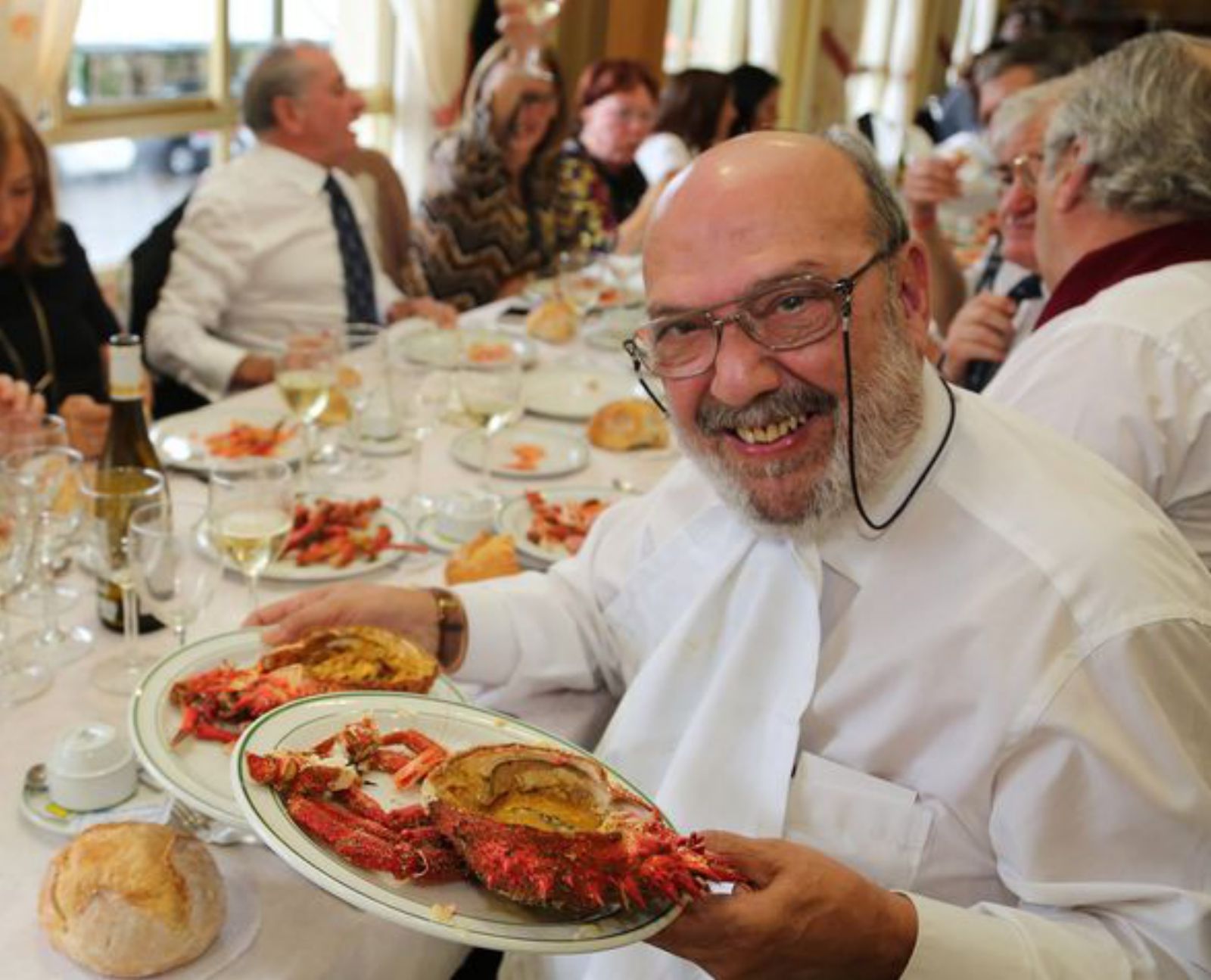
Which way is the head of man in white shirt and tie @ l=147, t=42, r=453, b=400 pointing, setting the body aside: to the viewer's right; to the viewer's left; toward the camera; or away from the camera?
to the viewer's right

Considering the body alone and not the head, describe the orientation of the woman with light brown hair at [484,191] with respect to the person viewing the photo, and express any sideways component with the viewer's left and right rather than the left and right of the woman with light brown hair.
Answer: facing the viewer and to the right of the viewer

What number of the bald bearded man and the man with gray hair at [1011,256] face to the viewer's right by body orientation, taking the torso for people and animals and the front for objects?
0

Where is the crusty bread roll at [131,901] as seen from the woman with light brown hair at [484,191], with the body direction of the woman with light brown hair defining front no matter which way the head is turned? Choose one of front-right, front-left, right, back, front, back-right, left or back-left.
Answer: front-right

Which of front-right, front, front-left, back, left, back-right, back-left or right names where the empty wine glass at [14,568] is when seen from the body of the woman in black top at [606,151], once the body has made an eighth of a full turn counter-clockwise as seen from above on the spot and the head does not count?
right

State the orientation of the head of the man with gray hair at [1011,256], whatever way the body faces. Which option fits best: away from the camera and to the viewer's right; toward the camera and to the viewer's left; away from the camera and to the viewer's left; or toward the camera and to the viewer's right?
toward the camera and to the viewer's left

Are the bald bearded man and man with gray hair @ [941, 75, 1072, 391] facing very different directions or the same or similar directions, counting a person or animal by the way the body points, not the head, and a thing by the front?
same or similar directions

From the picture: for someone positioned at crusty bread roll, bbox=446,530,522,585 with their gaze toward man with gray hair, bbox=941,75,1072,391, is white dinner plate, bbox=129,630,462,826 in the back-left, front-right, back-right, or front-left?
back-right

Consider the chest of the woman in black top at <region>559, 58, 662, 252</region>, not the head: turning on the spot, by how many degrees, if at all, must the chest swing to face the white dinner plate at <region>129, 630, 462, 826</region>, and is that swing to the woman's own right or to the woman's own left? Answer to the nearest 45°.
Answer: approximately 45° to the woman's own right

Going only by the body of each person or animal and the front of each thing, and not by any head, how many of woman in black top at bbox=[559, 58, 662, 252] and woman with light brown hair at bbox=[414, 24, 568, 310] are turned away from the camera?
0

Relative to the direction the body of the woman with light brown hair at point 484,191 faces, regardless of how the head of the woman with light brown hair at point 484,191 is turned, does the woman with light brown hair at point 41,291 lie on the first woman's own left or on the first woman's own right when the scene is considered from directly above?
on the first woman's own right

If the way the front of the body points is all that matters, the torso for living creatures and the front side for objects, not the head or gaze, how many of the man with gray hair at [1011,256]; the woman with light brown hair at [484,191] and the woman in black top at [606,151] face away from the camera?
0

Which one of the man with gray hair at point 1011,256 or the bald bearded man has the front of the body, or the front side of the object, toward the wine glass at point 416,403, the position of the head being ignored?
the man with gray hair

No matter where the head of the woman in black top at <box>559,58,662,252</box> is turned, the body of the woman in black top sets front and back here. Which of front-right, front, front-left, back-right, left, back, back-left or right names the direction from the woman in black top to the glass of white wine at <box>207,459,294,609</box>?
front-right

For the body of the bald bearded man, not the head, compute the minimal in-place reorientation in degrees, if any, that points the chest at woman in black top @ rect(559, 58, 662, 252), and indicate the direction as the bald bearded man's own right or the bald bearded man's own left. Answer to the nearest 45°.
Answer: approximately 135° to the bald bearded man's own right

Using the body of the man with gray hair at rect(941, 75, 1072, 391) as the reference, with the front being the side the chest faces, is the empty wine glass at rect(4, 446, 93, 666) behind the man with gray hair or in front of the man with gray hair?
in front

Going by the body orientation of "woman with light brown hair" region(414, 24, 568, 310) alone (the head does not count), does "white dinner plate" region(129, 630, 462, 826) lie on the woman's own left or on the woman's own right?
on the woman's own right

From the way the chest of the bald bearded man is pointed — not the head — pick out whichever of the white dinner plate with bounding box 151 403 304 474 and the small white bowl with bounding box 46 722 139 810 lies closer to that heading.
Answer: the small white bowl

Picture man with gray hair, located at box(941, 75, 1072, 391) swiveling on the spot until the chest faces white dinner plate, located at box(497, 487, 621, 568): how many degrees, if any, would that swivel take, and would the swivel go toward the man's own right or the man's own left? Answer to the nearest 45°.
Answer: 0° — they already face it

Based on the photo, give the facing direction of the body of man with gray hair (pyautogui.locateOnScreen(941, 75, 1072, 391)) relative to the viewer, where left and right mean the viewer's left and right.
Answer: facing the viewer and to the left of the viewer
